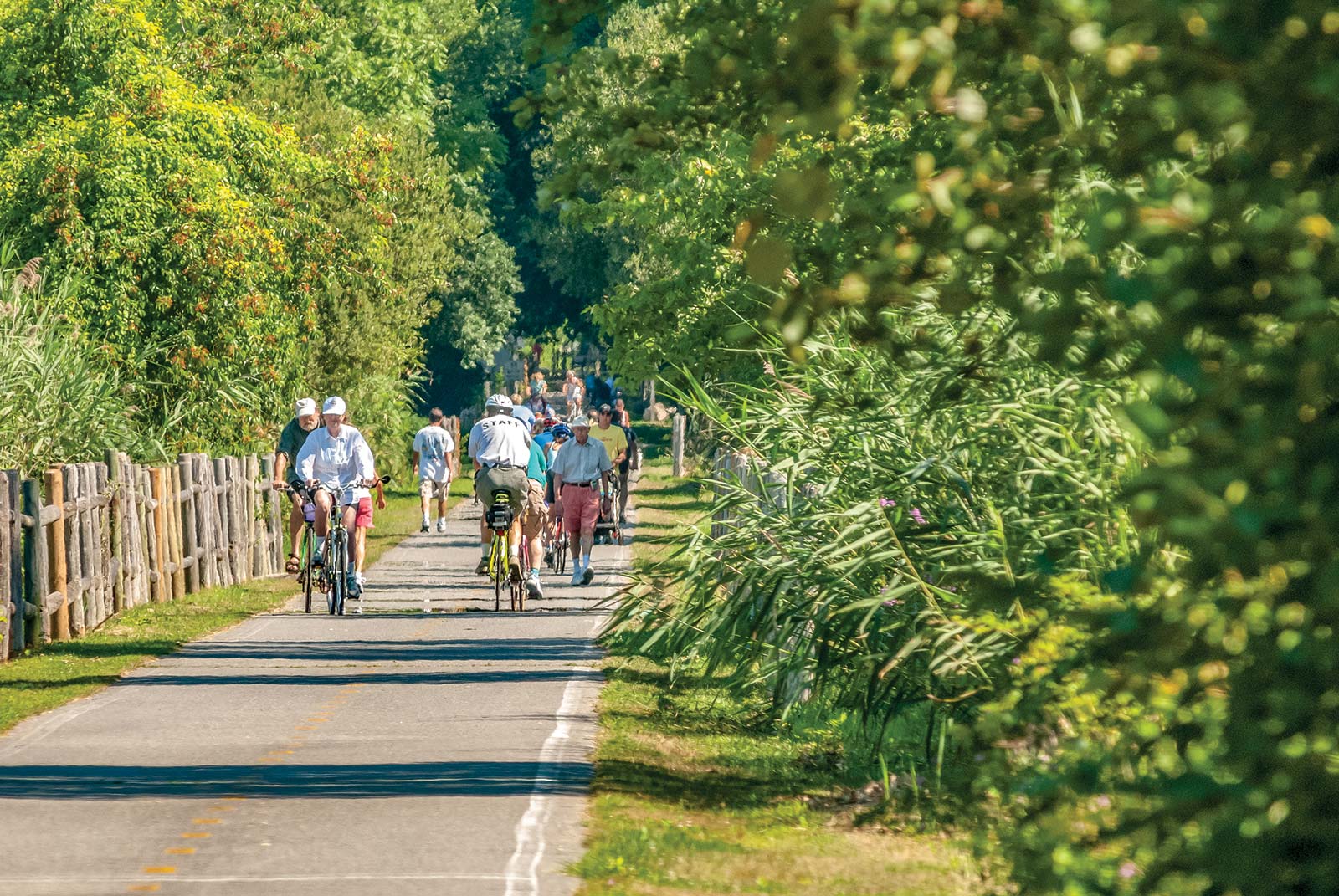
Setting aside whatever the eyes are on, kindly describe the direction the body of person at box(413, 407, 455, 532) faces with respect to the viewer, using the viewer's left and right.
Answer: facing away from the viewer

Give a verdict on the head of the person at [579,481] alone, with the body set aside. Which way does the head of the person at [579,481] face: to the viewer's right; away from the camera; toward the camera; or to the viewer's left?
toward the camera

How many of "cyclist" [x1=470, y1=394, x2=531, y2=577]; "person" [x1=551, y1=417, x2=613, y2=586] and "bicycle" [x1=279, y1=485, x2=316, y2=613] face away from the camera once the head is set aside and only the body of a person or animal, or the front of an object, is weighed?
1

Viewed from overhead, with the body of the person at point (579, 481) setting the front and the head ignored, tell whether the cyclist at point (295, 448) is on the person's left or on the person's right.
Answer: on the person's right

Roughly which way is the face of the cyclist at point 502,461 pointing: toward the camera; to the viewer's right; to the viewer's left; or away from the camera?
away from the camera

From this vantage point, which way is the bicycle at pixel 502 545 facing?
away from the camera

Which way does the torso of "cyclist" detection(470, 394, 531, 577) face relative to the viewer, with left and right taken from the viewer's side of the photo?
facing away from the viewer

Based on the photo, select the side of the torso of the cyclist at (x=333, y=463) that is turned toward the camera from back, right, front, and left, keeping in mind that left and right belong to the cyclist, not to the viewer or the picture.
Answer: front

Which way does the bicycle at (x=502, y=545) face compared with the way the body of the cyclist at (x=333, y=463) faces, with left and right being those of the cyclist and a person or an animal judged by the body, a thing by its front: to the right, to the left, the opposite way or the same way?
the opposite way

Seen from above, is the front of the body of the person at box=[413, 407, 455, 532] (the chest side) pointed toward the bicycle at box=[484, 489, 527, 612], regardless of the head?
no

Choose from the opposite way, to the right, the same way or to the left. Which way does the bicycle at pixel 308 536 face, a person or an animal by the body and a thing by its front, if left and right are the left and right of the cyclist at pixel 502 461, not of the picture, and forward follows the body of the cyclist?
the opposite way

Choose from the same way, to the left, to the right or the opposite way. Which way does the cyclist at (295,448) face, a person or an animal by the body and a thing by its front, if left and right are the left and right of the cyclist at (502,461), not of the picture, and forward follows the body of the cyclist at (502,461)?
the opposite way
